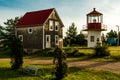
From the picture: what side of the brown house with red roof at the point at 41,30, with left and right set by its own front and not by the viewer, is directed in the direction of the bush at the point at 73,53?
front

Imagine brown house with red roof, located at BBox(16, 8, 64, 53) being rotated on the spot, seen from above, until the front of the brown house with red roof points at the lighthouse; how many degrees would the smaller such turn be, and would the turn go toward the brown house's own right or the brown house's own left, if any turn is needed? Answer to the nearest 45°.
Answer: approximately 45° to the brown house's own left

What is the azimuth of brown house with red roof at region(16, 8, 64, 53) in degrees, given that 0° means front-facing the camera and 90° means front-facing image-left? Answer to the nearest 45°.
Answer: approximately 315°

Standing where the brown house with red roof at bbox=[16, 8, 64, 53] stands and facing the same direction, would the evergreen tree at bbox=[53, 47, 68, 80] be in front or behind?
in front

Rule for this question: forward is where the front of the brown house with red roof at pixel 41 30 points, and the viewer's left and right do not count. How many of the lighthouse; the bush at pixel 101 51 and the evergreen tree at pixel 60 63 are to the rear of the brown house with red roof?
0

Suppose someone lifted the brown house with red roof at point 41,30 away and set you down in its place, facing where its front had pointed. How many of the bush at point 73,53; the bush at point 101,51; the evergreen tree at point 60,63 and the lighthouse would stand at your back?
0
